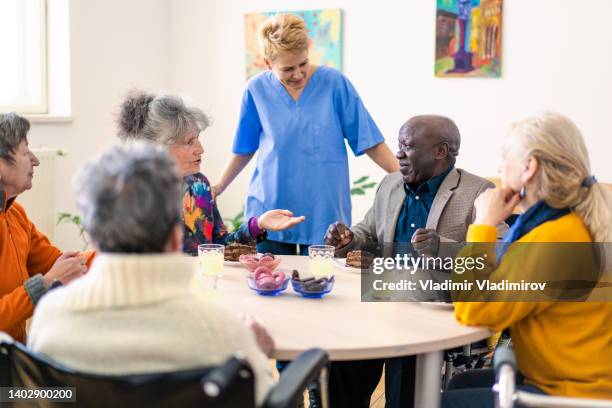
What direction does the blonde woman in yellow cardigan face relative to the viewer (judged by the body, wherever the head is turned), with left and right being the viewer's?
facing away from the viewer and to the left of the viewer

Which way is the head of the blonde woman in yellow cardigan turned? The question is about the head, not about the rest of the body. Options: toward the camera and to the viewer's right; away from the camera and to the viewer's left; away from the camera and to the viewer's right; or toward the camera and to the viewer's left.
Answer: away from the camera and to the viewer's left

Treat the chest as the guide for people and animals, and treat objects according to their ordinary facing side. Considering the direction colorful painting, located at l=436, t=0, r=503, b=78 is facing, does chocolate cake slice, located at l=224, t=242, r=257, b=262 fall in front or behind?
in front

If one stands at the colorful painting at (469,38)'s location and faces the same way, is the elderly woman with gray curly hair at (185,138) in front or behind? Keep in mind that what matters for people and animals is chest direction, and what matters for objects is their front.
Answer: in front

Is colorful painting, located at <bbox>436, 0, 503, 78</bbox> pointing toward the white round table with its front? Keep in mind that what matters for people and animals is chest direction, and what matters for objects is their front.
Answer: yes

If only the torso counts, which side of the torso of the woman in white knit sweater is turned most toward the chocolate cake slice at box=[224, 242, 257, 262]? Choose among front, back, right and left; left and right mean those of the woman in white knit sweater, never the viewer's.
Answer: front

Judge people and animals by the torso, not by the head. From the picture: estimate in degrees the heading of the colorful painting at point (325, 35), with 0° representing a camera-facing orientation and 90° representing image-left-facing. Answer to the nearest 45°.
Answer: approximately 0°

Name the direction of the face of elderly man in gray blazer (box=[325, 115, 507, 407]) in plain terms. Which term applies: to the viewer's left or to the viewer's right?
to the viewer's left

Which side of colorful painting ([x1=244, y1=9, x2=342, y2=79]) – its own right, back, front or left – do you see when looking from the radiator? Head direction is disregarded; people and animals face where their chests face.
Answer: right

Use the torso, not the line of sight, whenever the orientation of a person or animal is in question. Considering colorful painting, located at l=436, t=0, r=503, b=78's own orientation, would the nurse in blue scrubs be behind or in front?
in front

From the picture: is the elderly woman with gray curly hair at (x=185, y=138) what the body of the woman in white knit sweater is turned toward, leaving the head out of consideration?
yes

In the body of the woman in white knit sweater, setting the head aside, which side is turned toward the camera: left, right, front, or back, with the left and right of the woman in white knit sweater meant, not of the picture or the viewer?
back
